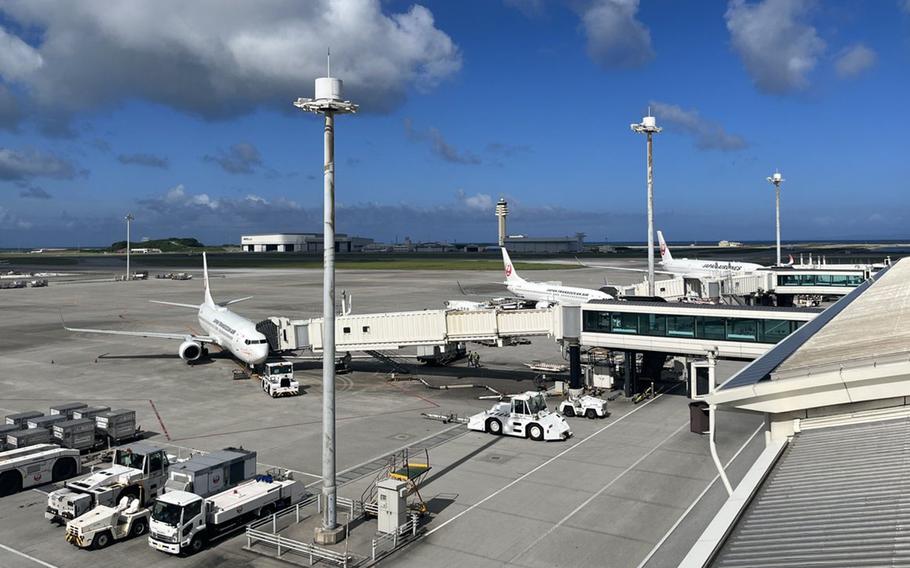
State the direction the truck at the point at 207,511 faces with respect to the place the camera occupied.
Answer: facing the viewer and to the left of the viewer

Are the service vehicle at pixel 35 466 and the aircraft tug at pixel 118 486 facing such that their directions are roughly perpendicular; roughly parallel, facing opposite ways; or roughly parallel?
roughly parallel

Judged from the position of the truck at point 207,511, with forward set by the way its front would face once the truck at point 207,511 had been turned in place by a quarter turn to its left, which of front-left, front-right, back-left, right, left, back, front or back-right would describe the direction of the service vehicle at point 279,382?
back-left

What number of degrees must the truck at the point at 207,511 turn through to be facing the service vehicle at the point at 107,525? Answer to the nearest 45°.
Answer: approximately 45° to its right

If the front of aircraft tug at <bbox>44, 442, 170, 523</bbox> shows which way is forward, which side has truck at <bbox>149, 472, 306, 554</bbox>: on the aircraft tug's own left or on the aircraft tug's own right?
on the aircraft tug's own left

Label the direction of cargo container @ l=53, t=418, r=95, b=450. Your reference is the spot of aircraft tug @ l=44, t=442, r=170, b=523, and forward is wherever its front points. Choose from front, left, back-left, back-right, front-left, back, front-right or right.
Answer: back-right

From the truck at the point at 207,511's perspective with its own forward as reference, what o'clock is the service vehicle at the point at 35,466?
The service vehicle is roughly at 3 o'clock from the truck.

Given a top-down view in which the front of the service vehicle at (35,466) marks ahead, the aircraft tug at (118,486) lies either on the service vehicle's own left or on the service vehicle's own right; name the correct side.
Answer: on the service vehicle's own left

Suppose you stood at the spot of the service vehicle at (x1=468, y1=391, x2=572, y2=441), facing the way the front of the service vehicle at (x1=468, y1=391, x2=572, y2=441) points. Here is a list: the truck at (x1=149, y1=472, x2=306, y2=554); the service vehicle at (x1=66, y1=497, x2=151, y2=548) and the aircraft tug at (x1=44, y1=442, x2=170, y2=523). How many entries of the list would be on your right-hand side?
3

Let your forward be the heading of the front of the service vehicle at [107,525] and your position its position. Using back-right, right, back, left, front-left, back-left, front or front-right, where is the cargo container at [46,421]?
back-right

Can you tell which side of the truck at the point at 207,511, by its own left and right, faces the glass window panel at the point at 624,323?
back

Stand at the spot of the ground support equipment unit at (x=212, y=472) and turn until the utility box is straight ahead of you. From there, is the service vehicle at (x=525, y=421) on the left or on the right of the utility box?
left

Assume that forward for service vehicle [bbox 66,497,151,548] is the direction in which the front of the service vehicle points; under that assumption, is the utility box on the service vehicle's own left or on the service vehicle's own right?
on the service vehicle's own left

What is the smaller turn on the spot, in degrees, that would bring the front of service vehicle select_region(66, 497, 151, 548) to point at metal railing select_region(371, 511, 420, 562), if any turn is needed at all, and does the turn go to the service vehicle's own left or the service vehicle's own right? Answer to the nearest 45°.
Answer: approximately 90° to the service vehicle's own left
